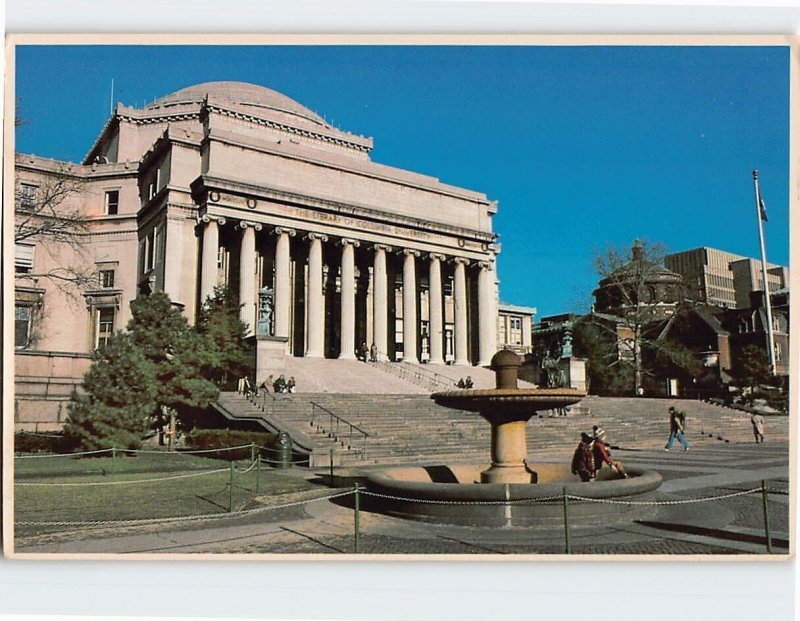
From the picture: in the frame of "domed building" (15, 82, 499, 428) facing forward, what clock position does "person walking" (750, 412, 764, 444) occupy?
The person walking is roughly at 12 o'clock from the domed building.

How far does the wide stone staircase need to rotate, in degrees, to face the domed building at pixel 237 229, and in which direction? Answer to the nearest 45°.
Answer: approximately 180°

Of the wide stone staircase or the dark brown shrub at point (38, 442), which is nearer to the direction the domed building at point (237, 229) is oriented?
the wide stone staircase

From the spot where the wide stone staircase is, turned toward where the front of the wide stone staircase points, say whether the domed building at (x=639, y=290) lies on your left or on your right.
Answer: on your left

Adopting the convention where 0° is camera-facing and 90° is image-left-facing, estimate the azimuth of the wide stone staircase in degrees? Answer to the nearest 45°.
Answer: approximately 315°

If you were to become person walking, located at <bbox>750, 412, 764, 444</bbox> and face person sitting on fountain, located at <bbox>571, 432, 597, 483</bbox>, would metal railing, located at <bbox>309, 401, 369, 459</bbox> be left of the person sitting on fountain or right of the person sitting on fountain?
right

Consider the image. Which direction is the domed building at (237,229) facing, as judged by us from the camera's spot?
facing the viewer and to the right of the viewer

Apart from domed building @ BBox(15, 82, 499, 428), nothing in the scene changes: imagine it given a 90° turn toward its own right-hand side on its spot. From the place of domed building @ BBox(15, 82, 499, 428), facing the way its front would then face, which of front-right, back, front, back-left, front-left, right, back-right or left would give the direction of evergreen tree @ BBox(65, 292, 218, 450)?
front-left

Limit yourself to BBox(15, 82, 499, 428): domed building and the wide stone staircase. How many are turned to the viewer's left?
0

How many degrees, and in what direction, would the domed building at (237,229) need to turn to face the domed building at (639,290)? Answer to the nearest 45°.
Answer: approximately 45° to its left

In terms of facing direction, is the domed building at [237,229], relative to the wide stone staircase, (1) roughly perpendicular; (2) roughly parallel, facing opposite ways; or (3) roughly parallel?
roughly parallel
